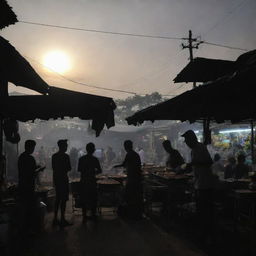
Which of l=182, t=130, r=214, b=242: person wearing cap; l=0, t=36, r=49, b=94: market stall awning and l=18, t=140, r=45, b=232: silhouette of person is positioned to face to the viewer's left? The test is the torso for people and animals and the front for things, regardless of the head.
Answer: the person wearing cap

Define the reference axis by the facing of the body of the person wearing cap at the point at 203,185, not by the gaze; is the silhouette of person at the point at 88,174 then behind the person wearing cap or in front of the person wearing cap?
in front

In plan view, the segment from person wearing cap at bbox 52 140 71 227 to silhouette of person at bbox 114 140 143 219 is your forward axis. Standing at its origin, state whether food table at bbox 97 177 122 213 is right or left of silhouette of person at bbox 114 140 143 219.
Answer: left

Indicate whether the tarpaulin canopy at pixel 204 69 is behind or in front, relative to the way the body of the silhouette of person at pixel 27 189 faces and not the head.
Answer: in front

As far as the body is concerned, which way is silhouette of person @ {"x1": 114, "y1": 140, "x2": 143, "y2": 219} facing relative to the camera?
to the viewer's left

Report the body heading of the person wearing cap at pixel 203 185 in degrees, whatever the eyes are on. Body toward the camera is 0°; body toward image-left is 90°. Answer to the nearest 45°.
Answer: approximately 90°

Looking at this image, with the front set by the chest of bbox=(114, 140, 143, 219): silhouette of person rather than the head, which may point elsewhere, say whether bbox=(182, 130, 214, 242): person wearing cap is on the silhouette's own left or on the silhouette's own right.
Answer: on the silhouette's own left

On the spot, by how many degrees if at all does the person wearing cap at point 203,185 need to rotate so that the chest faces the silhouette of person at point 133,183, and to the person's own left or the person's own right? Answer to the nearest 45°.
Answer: approximately 45° to the person's own right

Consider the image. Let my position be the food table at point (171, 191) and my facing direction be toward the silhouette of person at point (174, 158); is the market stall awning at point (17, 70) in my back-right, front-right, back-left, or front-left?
back-left

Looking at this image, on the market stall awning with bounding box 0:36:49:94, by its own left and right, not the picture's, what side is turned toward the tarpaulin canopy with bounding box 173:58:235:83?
front

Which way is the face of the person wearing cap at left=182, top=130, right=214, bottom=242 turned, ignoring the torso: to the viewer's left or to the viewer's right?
to the viewer's left

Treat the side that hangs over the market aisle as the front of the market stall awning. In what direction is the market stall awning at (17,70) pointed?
to the viewer's right

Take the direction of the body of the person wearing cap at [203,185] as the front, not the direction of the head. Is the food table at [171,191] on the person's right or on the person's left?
on the person's right
